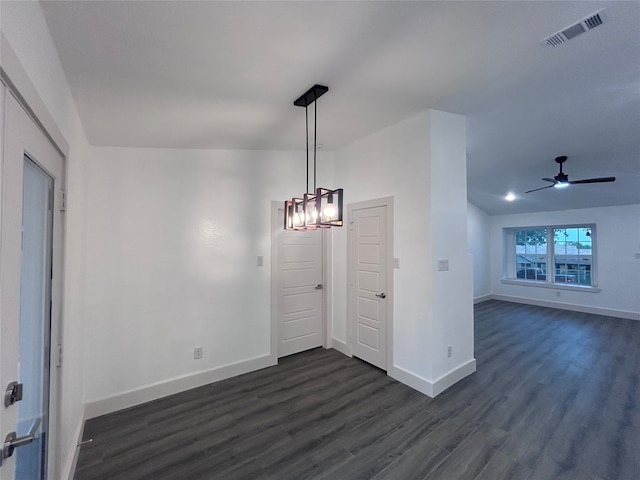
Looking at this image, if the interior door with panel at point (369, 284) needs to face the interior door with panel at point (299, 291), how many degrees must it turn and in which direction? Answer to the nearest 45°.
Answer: approximately 45° to its right

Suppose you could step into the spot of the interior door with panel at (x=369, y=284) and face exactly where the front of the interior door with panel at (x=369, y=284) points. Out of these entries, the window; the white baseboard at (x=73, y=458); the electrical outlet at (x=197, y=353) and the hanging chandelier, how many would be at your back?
1

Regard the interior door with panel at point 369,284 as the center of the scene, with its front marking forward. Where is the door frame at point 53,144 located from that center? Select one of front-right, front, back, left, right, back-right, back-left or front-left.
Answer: front

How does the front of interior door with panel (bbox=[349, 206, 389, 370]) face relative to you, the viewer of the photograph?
facing the viewer and to the left of the viewer

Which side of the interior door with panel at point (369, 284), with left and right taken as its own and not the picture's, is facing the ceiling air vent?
left

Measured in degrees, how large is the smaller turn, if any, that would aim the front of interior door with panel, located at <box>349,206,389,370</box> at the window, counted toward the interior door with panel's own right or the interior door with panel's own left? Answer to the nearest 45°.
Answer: approximately 180°

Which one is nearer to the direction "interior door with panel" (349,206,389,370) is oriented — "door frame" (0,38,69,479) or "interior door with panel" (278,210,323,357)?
the door frame

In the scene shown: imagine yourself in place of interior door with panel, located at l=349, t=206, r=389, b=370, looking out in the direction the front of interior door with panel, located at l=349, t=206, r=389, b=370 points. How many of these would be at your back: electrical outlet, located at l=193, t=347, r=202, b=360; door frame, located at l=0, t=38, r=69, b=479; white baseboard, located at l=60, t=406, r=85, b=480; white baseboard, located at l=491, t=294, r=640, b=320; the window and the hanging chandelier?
2

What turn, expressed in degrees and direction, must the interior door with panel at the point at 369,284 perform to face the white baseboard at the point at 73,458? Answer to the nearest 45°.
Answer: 0° — it already faces it

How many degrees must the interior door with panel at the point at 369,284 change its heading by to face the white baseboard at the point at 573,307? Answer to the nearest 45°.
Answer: approximately 180°

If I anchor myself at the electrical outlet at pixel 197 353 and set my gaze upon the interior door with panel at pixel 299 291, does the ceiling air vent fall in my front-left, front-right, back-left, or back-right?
front-right

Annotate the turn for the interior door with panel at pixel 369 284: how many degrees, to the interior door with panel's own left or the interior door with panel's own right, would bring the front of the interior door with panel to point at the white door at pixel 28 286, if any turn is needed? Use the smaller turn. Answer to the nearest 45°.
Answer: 0° — it already faces it

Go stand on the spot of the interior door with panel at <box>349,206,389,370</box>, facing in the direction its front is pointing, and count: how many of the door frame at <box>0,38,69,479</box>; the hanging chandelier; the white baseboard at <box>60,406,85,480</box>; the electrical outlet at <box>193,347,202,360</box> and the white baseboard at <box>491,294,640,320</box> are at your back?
1

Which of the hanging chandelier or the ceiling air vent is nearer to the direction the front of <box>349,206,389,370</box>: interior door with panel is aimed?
the hanging chandelier

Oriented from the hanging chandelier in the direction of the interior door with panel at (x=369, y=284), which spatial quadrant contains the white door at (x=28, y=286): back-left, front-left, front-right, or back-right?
back-left

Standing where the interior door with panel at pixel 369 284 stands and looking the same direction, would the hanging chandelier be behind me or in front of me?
in front

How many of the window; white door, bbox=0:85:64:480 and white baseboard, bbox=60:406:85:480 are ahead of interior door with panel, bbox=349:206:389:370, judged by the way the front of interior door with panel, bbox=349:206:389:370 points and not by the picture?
2

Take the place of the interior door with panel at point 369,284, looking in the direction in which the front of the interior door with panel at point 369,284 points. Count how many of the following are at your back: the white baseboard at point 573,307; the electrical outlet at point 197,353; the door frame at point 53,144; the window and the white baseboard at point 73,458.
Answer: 2
